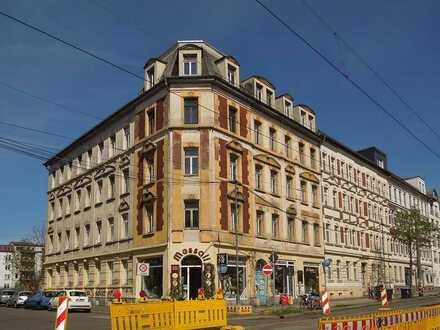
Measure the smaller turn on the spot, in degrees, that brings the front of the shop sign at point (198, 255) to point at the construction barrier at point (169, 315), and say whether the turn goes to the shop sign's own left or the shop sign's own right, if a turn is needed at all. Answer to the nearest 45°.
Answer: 0° — it already faces it

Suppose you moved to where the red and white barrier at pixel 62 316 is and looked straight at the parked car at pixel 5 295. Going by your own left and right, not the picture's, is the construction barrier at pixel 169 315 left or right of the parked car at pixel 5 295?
right

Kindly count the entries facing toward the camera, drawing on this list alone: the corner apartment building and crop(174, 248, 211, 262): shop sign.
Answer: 2

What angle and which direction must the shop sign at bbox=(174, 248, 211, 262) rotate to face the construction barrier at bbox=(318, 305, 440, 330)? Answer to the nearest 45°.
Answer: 0° — it already faces it

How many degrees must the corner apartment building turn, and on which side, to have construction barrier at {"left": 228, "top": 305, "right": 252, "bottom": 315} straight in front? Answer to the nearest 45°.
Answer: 0° — it already faces it

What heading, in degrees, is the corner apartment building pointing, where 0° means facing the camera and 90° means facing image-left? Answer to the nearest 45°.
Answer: approximately 0°

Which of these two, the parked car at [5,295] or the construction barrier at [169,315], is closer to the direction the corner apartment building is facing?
the construction barrier

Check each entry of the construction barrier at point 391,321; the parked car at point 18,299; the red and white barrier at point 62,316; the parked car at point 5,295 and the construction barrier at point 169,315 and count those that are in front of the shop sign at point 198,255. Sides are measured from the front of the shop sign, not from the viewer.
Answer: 3
